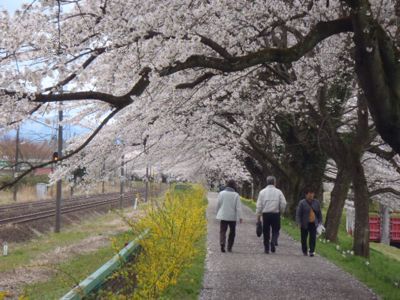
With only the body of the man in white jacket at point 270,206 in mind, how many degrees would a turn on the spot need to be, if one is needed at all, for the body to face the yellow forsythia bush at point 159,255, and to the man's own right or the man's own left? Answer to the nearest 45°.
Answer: approximately 180°

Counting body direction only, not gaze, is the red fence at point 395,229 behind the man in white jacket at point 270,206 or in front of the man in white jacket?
in front

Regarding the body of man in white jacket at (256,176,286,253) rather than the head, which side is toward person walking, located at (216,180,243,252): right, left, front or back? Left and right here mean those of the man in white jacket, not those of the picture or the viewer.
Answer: left

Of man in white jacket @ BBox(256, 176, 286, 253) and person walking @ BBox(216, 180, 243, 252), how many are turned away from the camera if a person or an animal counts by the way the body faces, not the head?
2

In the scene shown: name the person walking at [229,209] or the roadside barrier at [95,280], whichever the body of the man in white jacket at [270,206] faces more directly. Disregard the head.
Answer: the person walking

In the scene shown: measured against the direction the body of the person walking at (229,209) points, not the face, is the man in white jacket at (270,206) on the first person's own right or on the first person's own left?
on the first person's own right

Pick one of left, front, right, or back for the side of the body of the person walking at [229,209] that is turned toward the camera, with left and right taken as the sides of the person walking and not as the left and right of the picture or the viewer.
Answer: back

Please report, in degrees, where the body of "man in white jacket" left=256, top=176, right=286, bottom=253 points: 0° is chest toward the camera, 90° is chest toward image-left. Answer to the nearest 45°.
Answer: approximately 180°

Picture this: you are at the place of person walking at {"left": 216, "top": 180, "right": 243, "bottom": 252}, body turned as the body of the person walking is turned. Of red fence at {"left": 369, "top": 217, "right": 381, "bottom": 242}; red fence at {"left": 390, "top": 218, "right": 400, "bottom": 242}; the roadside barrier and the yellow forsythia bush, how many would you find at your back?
2

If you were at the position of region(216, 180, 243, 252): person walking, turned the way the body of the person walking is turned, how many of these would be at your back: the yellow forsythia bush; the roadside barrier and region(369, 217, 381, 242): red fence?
2

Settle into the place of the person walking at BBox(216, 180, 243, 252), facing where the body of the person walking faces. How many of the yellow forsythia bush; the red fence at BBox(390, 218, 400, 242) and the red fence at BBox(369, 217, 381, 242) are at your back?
1

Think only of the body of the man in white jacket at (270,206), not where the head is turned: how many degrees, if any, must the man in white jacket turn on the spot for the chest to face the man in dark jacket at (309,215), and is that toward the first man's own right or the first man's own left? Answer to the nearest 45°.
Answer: approximately 90° to the first man's own right
